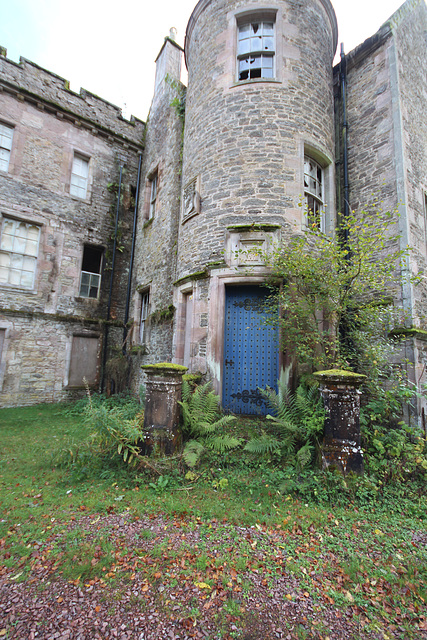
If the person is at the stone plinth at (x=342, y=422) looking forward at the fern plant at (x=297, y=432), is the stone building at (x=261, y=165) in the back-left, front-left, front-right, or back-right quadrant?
front-right

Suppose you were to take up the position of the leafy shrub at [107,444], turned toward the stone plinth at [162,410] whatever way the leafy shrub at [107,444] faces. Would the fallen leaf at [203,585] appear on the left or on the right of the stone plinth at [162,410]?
right

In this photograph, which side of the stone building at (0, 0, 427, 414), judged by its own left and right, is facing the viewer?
front
